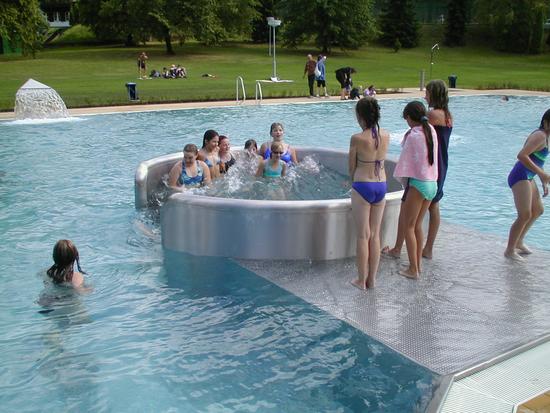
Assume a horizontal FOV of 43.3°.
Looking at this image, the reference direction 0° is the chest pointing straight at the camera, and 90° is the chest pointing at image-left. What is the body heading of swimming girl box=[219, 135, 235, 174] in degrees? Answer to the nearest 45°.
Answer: approximately 315°

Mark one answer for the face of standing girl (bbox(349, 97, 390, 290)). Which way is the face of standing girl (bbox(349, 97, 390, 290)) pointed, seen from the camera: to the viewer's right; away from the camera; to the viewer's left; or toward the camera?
away from the camera

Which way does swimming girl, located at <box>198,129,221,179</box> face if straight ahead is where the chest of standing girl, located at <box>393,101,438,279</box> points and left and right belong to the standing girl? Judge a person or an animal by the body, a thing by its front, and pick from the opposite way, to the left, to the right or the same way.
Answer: the opposite way

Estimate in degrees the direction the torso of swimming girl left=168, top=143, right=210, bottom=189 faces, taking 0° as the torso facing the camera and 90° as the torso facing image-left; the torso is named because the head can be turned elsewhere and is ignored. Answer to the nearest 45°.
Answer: approximately 0°

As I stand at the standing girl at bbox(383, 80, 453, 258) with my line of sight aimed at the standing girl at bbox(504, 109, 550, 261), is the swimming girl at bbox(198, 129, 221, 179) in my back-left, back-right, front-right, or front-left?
back-left

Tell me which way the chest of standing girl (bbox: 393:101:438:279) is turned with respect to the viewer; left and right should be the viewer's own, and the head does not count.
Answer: facing away from the viewer and to the left of the viewer

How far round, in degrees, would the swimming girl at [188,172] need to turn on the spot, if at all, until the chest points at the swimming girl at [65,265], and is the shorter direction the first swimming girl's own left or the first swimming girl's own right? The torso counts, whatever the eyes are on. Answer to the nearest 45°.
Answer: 0° — they already face them

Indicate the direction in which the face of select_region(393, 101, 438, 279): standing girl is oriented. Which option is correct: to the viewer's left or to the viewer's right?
to the viewer's left
